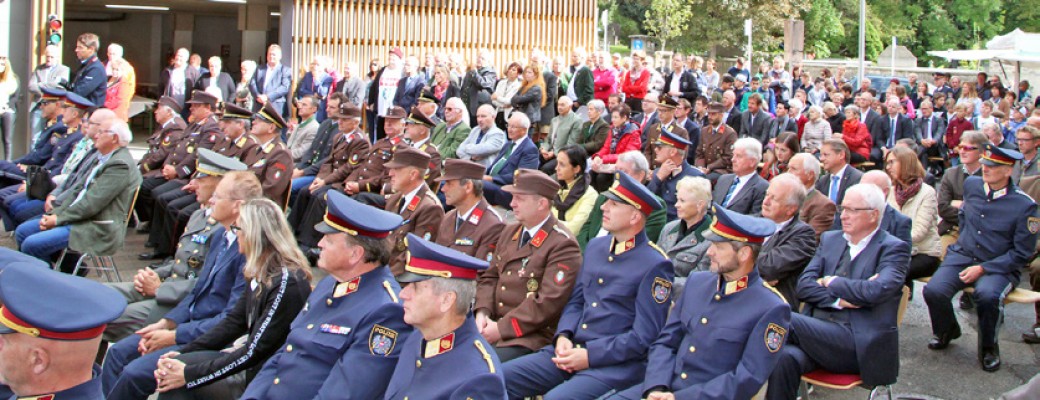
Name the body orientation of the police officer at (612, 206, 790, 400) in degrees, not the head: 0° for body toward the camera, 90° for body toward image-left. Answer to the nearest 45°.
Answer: approximately 45°

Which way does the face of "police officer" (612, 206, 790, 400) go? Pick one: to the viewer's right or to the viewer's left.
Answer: to the viewer's left

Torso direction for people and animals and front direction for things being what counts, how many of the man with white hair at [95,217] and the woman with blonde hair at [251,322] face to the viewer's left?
2

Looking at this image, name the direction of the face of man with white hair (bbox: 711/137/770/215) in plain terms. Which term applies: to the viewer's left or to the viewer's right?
to the viewer's left

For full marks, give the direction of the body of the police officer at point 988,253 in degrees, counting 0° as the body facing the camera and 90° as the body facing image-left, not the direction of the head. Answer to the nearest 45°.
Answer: approximately 45°

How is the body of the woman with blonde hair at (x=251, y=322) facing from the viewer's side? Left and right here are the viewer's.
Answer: facing to the left of the viewer

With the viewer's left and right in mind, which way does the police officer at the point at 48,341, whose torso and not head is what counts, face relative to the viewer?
facing to the left of the viewer

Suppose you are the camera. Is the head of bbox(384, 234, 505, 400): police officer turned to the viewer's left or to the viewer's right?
to the viewer's left

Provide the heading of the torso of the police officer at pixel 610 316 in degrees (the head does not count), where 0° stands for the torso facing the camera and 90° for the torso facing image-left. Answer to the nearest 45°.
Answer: approximately 45°

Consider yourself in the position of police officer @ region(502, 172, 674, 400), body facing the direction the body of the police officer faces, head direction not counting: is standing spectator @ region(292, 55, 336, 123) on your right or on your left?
on your right
